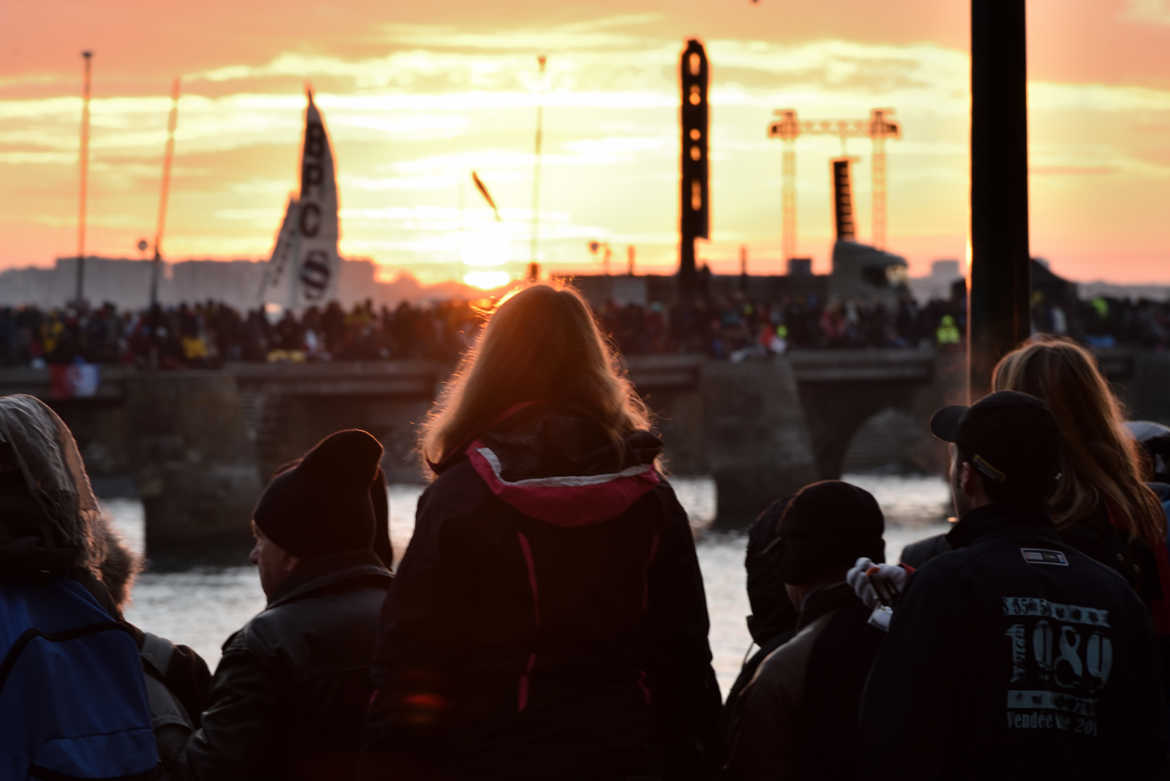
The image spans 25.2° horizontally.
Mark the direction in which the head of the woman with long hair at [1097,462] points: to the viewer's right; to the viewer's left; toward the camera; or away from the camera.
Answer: away from the camera

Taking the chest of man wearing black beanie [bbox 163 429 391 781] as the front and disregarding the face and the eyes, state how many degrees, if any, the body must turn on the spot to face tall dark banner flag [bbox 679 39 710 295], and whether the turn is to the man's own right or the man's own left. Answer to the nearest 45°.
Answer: approximately 45° to the man's own right

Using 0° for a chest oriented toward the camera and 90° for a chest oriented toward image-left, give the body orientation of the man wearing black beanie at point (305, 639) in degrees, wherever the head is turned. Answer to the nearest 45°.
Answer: approximately 135°

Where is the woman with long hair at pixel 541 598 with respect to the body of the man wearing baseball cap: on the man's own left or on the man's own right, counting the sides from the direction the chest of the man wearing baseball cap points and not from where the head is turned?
on the man's own left

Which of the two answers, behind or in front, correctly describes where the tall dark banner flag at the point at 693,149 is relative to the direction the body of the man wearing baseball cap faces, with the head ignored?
in front

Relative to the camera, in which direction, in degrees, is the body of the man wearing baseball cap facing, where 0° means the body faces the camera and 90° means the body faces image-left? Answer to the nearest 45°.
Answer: approximately 135°

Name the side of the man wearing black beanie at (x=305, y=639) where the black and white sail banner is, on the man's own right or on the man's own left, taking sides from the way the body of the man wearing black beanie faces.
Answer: on the man's own right

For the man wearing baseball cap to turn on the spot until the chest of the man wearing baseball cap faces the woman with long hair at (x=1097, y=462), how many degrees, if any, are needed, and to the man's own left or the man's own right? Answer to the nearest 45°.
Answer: approximately 45° to the man's own right

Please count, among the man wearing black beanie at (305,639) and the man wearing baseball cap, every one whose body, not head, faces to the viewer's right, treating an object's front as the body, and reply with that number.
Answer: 0

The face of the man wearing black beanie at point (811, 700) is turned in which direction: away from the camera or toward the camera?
away from the camera

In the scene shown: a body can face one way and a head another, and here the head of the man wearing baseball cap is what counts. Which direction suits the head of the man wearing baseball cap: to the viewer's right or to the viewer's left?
to the viewer's left
